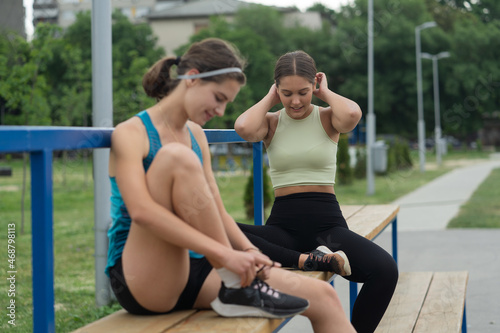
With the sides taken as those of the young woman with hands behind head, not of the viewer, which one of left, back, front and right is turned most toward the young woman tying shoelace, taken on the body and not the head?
front

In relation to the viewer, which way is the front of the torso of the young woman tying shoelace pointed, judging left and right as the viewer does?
facing the viewer and to the right of the viewer

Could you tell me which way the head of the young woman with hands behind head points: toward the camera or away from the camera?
toward the camera

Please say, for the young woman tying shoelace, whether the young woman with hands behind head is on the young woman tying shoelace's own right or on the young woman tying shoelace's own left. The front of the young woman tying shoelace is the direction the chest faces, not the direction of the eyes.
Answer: on the young woman tying shoelace's own left

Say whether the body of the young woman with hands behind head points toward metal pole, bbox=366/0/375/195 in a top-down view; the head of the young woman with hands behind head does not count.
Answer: no

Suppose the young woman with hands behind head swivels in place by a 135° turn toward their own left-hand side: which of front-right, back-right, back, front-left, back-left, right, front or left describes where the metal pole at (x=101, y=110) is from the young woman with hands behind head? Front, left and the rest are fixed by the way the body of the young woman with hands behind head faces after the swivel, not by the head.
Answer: left

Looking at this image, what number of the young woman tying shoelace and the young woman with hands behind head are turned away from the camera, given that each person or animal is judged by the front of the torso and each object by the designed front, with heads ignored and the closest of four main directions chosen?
0

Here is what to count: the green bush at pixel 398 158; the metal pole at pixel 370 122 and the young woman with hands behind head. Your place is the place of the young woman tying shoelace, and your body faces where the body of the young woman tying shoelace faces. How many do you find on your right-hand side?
0

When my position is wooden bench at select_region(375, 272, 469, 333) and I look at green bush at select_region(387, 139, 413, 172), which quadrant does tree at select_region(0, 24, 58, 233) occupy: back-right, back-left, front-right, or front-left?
front-left

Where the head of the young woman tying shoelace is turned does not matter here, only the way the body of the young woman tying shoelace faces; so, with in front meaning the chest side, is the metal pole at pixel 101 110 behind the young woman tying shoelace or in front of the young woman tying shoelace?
behind

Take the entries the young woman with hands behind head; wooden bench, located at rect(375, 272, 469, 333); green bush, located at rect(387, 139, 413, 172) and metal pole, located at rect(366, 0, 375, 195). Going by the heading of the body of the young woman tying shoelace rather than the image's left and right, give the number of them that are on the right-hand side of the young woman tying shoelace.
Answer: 0

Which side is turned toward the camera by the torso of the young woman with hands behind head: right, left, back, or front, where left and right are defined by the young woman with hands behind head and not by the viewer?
front

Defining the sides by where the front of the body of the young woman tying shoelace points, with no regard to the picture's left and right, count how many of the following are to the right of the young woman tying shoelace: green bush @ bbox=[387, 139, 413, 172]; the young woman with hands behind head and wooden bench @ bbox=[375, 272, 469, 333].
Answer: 0
